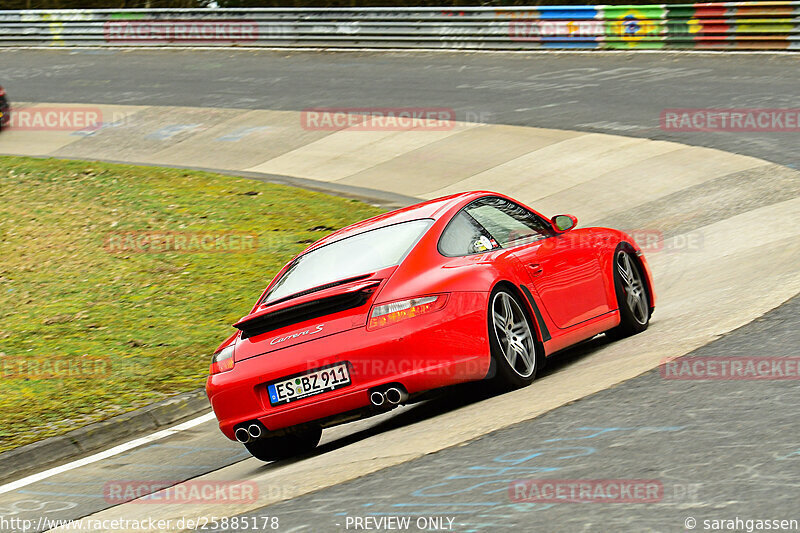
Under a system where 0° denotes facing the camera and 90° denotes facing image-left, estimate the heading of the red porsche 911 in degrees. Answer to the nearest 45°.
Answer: approximately 225°
